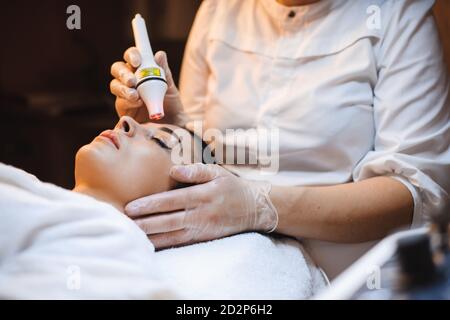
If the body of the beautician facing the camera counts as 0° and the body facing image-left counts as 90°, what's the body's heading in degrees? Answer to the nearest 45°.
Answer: approximately 45°
